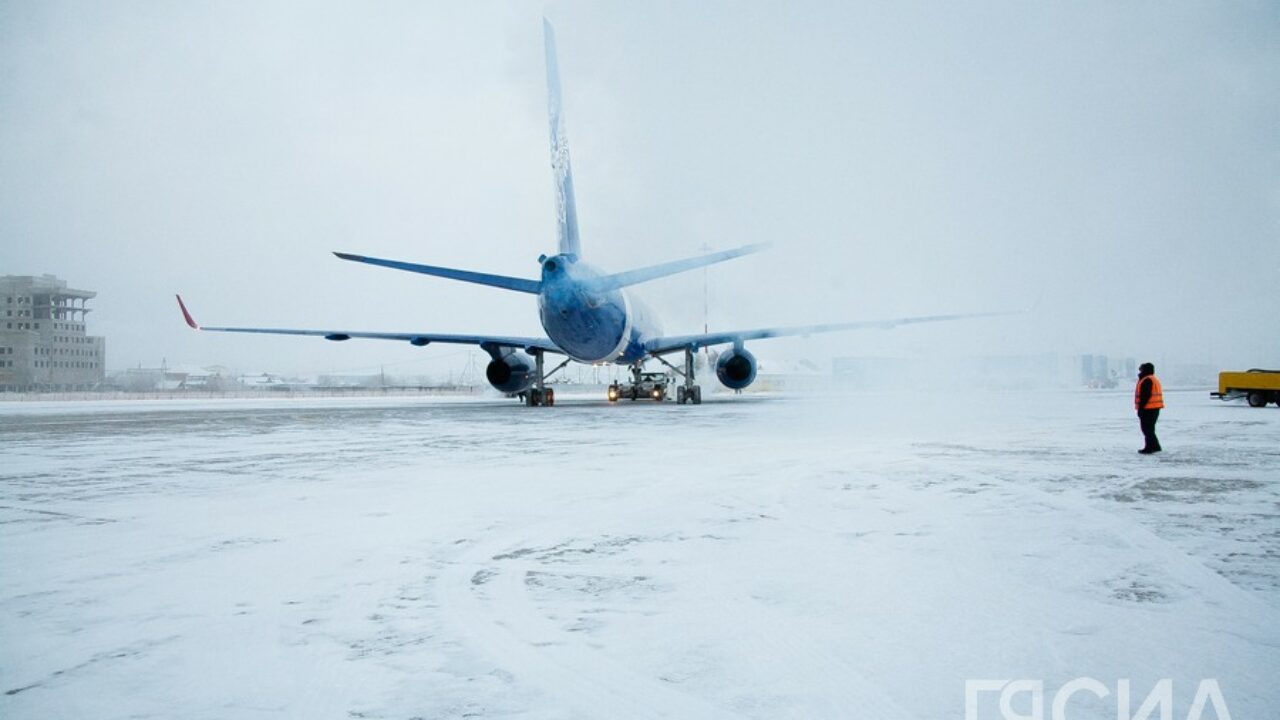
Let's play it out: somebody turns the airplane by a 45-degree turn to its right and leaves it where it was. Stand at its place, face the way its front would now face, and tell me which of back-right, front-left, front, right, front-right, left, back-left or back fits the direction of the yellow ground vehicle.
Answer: front-right

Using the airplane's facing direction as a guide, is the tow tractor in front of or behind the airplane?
in front

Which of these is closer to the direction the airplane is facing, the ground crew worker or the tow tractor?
the tow tractor

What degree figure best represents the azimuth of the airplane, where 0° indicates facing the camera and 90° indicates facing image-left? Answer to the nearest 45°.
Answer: approximately 180°

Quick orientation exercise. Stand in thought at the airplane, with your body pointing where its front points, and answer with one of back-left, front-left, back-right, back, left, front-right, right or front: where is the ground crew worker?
back-right
